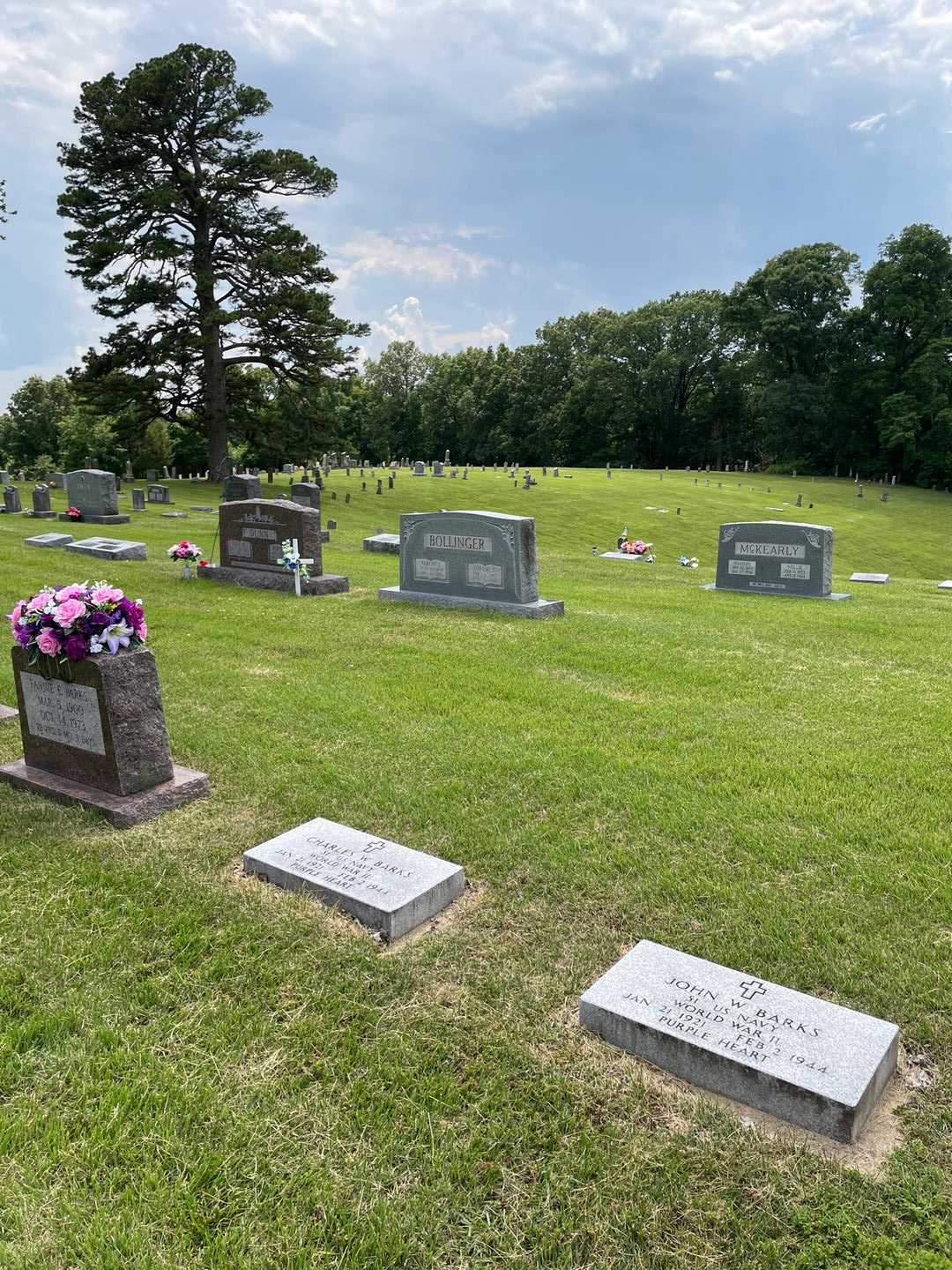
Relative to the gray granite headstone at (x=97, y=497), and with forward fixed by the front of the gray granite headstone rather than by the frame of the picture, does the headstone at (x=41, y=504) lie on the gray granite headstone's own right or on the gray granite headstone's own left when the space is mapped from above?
on the gray granite headstone's own right

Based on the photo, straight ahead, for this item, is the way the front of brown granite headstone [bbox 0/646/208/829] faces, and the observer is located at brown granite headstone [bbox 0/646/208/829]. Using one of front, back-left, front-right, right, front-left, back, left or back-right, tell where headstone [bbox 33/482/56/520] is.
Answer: back-right

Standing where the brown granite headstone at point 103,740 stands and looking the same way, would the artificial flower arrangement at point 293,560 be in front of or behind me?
behind

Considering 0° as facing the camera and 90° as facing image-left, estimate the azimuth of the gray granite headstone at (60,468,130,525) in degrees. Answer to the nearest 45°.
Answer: approximately 45°

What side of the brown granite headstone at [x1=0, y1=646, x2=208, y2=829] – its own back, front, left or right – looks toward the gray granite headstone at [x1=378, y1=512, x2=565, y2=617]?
back

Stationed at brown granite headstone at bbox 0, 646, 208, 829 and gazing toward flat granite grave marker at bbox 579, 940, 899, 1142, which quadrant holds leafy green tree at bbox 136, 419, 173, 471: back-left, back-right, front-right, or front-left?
back-left

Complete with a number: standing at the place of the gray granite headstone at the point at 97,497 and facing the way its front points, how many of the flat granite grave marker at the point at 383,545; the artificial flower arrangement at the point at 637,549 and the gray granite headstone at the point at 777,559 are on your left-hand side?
3

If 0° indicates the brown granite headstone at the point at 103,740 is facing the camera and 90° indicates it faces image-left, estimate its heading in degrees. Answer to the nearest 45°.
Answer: approximately 45°
